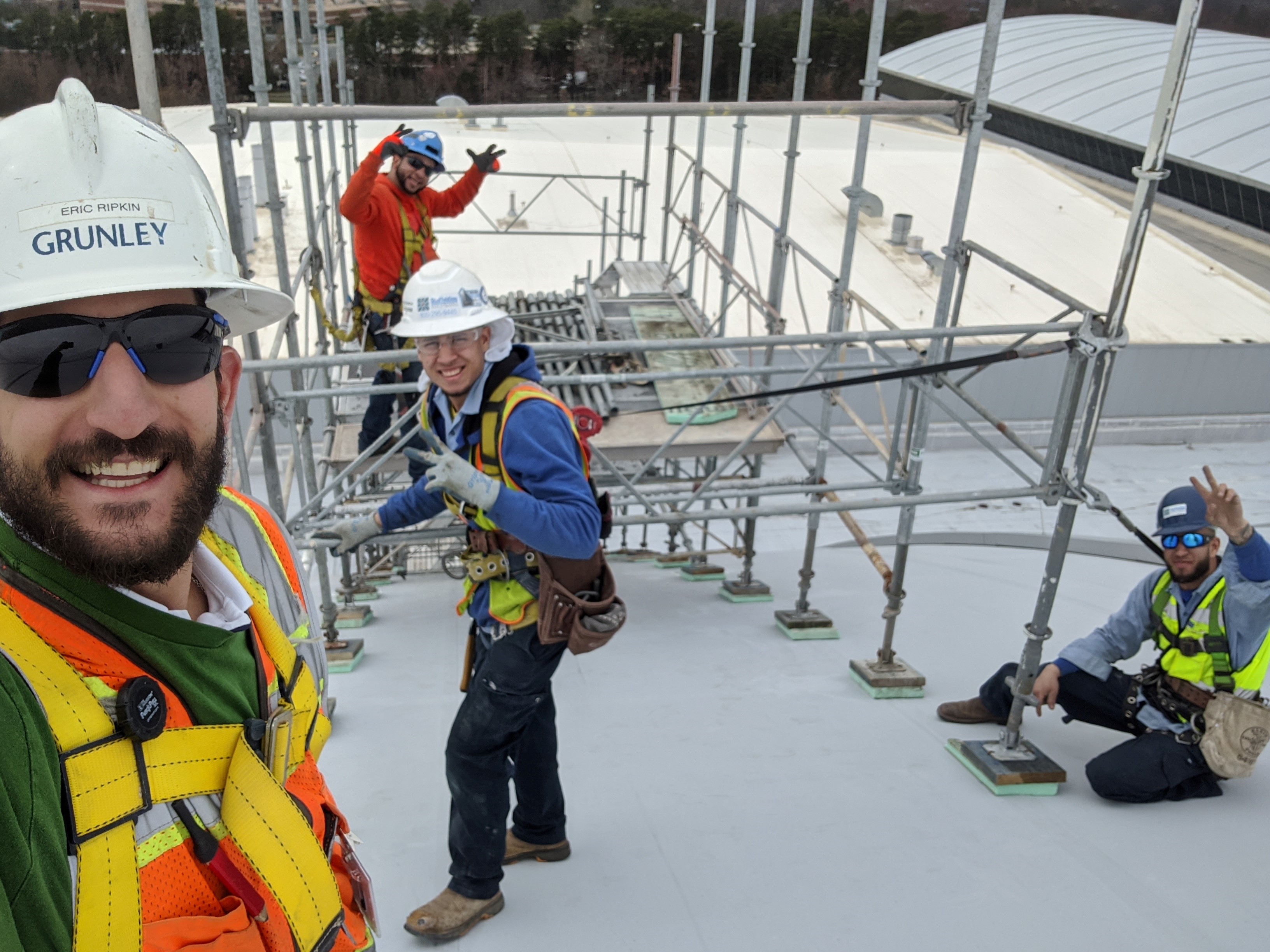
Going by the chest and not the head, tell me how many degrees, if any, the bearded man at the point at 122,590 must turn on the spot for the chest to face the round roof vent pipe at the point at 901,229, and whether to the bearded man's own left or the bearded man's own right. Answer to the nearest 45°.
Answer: approximately 135° to the bearded man's own left

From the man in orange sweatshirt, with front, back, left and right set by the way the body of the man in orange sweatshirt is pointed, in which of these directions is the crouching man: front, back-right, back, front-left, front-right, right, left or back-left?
front

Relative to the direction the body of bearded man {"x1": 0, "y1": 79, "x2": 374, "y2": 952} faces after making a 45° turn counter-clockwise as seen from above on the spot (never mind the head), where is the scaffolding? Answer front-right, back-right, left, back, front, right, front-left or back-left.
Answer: left

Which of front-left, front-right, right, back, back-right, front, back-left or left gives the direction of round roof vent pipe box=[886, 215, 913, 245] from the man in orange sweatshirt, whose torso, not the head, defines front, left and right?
left

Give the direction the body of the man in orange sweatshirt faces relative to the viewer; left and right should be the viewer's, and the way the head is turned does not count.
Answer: facing the viewer and to the right of the viewer

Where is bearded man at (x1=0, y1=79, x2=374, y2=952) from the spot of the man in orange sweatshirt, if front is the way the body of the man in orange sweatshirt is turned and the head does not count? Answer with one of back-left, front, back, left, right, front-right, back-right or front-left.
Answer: front-right

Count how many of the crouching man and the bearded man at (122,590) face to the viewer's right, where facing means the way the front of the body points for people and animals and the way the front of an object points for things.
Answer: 0

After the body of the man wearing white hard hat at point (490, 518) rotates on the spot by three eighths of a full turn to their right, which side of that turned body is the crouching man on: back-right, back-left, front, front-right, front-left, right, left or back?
right

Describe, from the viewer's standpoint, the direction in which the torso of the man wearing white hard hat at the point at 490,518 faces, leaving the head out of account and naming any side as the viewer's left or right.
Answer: facing the viewer and to the left of the viewer

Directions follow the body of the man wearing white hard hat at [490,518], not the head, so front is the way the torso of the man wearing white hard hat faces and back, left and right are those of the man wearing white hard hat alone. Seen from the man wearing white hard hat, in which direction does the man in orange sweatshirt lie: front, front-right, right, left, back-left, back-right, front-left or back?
back-right

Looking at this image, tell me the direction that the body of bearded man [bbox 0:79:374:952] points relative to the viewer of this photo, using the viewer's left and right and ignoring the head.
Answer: facing the viewer

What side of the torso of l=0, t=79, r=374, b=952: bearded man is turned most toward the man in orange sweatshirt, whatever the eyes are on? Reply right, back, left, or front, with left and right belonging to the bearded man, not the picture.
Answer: back
